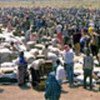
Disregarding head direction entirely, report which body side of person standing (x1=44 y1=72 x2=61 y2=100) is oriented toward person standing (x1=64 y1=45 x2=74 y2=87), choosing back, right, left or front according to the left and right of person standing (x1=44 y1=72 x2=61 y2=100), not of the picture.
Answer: front

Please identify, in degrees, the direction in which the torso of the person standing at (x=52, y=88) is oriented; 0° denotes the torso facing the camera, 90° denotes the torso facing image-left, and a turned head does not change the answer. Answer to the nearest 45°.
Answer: approximately 180°
